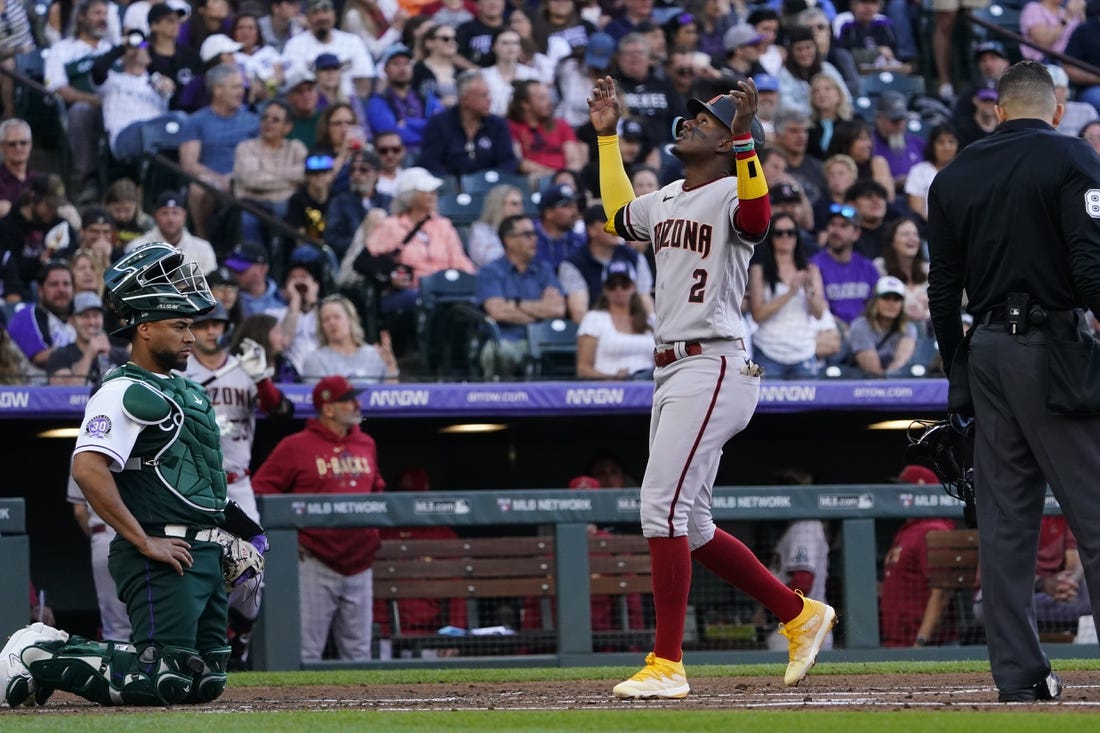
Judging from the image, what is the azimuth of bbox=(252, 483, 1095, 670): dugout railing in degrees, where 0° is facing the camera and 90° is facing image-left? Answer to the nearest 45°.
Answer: approximately 0°

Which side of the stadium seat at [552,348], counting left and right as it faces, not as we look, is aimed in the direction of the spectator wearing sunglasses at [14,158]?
right

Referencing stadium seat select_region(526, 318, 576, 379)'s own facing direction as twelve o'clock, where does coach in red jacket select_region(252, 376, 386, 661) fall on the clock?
The coach in red jacket is roughly at 1 o'clock from the stadium seat.

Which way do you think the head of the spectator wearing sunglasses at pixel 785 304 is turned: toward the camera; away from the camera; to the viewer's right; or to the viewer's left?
toward the camera

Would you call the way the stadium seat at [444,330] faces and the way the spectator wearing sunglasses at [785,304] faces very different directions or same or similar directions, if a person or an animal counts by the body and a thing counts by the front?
same or similar directions

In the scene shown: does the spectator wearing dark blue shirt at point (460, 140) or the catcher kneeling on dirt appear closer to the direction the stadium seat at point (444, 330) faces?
the catcher kneeling on dirt

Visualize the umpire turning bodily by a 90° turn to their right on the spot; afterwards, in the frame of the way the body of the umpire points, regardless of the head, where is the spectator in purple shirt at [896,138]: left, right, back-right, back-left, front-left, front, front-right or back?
left

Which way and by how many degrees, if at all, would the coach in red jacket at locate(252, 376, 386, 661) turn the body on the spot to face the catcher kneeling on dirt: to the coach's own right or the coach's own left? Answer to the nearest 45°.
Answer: approximately 45° to the coach's own right

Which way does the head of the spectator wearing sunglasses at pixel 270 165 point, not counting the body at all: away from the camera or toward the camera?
toward the camera

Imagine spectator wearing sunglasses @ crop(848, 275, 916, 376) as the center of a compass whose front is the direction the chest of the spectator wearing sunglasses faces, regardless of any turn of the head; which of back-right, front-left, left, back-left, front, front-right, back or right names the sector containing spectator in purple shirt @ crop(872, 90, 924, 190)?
back

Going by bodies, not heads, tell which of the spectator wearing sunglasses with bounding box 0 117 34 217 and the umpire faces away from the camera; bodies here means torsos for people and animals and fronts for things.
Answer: the umpire

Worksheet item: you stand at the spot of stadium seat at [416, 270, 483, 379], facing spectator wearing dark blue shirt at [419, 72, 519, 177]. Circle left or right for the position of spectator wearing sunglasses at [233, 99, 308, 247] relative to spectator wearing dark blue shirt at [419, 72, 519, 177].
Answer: left

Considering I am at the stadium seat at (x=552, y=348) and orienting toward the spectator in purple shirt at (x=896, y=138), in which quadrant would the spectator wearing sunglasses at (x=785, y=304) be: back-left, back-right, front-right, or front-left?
front-right

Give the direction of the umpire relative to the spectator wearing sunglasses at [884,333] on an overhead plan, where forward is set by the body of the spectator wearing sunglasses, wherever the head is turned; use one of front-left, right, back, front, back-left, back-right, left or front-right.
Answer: front

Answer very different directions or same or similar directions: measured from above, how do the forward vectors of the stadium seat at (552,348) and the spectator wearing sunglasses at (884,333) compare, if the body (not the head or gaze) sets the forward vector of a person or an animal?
same or similar directions

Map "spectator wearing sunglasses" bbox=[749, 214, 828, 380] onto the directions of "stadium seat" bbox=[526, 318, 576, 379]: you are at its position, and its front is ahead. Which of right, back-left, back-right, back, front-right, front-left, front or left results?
left

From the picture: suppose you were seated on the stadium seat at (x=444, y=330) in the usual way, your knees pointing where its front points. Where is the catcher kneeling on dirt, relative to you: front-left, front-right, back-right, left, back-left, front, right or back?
front

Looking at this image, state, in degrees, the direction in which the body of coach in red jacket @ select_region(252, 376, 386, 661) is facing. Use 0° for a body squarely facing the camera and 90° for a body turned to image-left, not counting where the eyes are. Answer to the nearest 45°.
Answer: approximately 315°

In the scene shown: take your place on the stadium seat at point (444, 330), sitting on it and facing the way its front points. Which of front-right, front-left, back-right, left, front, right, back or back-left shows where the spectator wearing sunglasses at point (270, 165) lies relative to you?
back-right

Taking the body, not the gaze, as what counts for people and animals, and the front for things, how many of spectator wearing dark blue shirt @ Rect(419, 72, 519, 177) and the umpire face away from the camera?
1

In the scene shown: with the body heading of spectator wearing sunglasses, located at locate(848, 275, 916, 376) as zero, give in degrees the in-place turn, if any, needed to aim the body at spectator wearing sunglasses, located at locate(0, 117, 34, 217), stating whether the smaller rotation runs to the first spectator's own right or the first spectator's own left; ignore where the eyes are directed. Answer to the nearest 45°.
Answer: approximately 90° to the first spectator's own right
